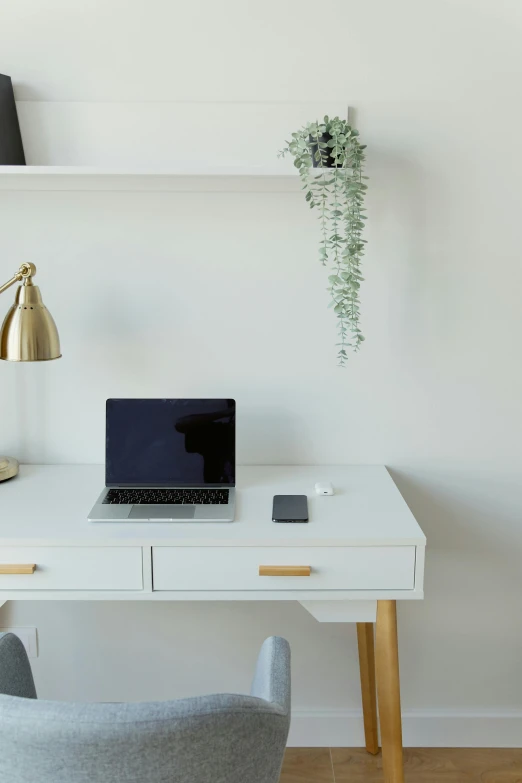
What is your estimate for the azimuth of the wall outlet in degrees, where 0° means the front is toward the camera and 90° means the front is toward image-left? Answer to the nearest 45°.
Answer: approximately 0°

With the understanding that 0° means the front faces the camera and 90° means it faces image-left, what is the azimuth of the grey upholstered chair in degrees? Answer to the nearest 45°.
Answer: approximately 180°
